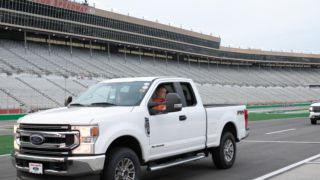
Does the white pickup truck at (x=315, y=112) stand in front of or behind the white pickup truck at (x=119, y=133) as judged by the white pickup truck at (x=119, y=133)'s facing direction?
behind

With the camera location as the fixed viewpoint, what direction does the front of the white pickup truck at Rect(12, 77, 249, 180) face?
facing the viewer and to the left of the viewer
